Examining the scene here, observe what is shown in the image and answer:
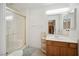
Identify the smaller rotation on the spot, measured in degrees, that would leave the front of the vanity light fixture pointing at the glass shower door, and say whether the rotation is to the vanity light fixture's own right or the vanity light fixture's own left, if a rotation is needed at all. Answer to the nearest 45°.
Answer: approximately 45° to the vanity light fixture's own right

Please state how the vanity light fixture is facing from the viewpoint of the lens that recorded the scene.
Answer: facing the viewer and to the left of the viewer
